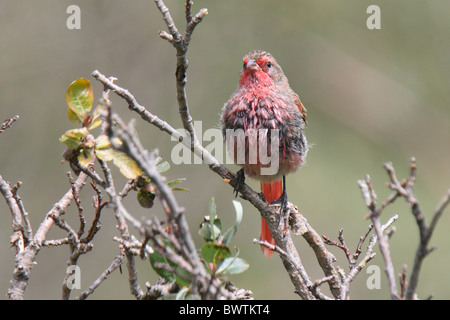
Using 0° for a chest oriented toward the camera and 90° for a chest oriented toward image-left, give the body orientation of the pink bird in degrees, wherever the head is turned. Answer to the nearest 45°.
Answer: approximately 0°
